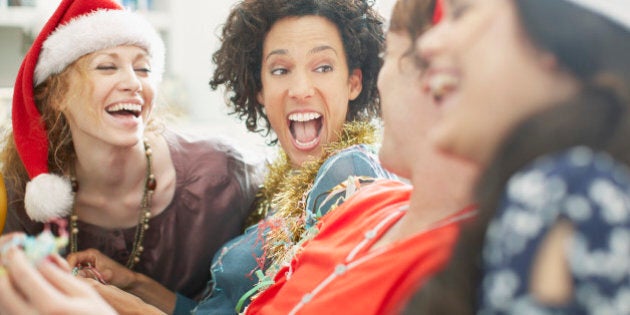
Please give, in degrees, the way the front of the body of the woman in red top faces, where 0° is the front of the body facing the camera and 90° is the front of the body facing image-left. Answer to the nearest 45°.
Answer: approximately 45°

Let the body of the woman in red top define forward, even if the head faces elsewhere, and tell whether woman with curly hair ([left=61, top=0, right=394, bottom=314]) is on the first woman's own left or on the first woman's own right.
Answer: on the first woman's own right

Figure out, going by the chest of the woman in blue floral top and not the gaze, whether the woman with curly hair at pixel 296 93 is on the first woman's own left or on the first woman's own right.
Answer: on the first woman's own right

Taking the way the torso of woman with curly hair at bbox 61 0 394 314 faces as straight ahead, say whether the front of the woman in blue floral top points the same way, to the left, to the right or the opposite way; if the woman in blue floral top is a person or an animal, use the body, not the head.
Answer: to the right

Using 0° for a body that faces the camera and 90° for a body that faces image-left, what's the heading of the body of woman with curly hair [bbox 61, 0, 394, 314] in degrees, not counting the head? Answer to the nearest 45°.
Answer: approximately 45°

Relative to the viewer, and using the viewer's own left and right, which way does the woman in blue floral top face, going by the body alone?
facing to the left of the viewer
